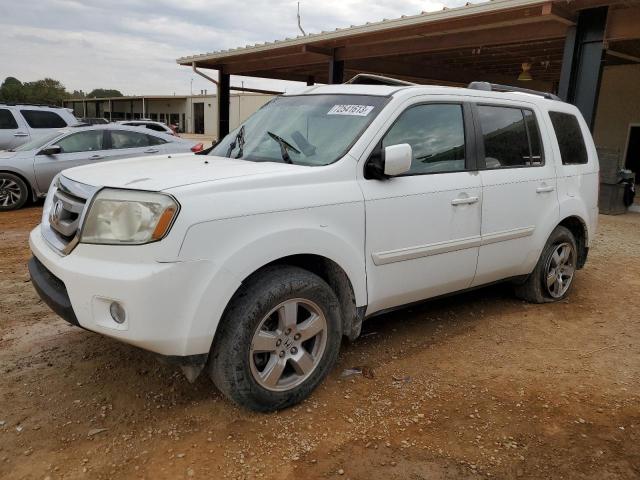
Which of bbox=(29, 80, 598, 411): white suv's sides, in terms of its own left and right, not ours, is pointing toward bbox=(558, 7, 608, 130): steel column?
back

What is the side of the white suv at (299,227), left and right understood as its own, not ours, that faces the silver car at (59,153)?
right

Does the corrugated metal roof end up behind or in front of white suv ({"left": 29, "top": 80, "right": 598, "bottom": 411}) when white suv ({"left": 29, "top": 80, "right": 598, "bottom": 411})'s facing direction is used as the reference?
behind

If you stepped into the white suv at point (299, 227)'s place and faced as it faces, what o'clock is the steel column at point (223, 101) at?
The steel column is roughly at 4 o'clock from the white suv.

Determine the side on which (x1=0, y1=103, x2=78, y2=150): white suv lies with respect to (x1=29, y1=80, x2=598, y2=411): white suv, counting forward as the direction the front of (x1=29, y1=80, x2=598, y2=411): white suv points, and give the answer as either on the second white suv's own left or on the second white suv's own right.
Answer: on the second white suv's own right

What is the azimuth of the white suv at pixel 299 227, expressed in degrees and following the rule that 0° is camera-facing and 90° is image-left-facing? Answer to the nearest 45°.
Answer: approximately 45°

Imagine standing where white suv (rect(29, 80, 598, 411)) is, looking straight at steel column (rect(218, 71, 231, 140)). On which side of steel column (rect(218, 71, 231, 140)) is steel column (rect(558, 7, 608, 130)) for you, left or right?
right
